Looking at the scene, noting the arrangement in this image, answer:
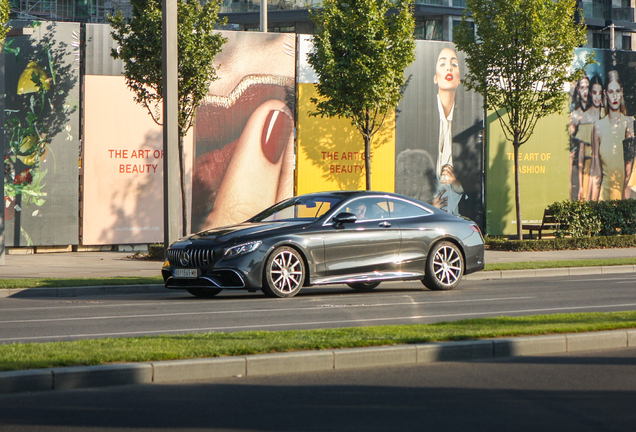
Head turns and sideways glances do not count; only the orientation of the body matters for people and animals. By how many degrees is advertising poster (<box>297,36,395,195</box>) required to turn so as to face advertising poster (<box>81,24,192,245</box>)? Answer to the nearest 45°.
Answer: approximately 45° to its right

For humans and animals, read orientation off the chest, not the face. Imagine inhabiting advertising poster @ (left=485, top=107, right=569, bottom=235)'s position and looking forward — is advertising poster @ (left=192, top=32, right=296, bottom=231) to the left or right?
on its right

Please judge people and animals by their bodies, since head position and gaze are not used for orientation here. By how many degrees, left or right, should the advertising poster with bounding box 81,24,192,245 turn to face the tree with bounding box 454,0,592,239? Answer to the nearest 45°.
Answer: approximately 90° to its left

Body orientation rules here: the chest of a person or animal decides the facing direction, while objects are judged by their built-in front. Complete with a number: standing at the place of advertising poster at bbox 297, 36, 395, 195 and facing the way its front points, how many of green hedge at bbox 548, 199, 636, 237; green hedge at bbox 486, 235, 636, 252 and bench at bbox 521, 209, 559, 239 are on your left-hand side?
3

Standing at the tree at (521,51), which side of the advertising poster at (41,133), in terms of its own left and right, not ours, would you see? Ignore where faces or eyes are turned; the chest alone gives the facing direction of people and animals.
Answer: left

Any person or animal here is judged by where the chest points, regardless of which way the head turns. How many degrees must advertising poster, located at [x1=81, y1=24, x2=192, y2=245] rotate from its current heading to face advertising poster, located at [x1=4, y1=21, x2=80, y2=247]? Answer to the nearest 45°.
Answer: approximately 90° to its right

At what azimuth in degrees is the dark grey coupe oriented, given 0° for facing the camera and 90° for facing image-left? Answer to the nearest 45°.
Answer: approximately 45°

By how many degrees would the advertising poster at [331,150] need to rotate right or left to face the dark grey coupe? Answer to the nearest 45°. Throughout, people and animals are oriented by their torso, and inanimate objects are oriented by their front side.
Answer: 0° — it already faces it
